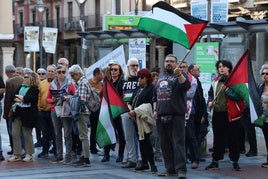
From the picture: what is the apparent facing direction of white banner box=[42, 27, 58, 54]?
toward the camera

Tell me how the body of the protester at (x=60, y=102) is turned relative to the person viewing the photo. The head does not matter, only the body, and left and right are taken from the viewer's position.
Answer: facing the viewer

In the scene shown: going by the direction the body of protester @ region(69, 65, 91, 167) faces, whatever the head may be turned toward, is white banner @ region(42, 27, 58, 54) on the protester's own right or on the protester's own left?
on the protester's own right

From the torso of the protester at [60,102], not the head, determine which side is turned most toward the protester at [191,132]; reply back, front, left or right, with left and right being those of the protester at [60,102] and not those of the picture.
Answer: left

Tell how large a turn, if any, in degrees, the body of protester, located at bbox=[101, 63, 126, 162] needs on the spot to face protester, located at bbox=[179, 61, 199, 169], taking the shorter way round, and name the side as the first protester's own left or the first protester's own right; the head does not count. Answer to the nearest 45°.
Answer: approximately 90° to the first protester's own left

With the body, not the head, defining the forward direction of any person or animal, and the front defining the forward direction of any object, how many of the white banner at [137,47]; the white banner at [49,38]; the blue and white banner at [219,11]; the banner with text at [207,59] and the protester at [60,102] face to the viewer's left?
0

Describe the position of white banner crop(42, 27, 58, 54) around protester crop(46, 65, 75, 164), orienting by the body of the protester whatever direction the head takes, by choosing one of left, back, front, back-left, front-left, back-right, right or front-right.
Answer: back

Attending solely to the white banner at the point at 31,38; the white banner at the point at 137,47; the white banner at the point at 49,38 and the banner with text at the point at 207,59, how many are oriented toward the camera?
4

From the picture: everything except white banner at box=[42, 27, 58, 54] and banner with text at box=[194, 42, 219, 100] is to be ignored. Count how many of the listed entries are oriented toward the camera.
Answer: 2

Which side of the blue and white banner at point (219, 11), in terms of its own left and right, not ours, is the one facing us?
front

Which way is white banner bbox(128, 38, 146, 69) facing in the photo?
toward the camera

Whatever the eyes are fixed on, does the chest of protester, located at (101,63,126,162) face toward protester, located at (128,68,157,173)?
no

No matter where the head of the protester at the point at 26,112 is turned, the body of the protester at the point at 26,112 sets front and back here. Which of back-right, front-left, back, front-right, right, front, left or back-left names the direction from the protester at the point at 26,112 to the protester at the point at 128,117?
left

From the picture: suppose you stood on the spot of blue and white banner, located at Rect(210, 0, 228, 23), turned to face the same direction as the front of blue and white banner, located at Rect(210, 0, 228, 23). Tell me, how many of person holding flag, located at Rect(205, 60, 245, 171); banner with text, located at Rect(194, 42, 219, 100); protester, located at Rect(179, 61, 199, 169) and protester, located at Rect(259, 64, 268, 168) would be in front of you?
4

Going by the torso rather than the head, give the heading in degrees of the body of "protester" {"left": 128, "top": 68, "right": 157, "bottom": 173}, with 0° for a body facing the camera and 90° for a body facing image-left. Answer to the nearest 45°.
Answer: approximately 45°
